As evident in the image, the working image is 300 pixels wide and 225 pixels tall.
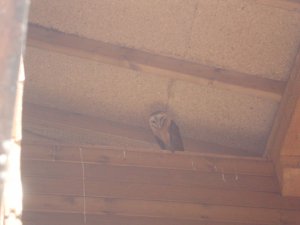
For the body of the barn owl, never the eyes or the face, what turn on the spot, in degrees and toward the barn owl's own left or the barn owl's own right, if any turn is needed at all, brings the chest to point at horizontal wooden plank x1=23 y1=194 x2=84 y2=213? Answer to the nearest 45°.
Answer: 0° — it already faces it

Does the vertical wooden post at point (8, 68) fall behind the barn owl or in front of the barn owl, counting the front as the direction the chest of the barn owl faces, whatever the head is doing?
in front

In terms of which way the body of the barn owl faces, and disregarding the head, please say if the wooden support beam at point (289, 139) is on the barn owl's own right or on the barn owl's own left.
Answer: on the barn owl's own left

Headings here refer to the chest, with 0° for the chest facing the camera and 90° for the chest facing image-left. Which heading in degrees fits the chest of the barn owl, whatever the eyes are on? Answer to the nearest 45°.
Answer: approximately 45°
